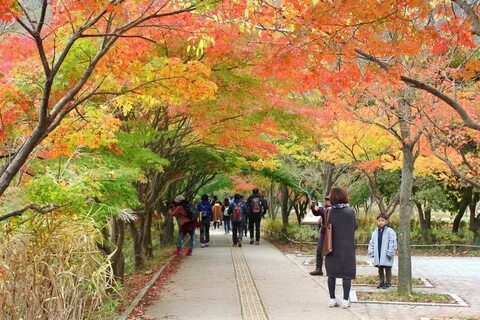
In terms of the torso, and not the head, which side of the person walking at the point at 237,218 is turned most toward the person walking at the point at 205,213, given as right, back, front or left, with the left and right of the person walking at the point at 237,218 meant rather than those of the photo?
left

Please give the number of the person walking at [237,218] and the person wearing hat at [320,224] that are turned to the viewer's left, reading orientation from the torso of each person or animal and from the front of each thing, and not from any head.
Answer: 1

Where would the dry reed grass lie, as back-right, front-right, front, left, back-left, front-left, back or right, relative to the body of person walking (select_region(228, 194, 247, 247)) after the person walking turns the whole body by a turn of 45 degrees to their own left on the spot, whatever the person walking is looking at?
back-left

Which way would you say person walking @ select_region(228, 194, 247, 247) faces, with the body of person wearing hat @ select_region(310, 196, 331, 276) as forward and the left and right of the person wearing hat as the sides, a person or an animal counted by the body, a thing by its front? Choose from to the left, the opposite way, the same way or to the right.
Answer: to the right

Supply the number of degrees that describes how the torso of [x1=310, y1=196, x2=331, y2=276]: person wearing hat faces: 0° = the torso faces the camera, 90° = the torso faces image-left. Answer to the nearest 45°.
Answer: approximately 90°

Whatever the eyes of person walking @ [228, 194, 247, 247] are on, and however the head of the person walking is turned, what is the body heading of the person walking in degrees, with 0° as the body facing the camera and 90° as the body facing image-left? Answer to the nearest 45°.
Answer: approximately 180°

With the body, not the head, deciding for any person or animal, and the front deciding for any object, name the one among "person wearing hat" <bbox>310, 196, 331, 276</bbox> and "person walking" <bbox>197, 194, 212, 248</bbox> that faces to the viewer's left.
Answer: the person wearing hat

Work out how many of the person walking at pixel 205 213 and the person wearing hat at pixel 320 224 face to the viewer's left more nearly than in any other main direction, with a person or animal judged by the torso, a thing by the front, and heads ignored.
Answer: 1

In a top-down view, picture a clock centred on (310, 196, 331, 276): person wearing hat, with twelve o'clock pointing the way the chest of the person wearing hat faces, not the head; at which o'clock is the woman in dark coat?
The woman in dark coat is roughly at 9 o'clock from the person wearing hat.

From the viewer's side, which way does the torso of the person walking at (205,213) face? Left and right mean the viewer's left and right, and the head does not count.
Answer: facing away from the viewer

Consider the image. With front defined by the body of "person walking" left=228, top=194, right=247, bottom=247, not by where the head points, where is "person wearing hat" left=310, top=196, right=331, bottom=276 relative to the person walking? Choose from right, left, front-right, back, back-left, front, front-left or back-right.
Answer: back
